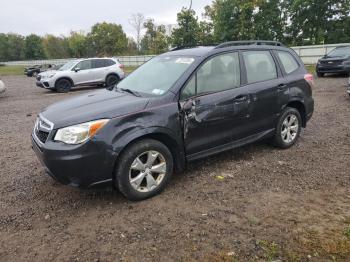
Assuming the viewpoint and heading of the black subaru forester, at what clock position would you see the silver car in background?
The silver car in background is roughly at 4 o'clock from the black subaru forester.

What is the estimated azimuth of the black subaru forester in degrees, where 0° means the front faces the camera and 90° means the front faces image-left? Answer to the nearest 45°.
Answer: approximately 45°

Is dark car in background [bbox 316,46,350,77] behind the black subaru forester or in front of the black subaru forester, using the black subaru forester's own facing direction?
behind

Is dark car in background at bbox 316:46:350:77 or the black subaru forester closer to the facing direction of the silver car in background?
the black subaru forester

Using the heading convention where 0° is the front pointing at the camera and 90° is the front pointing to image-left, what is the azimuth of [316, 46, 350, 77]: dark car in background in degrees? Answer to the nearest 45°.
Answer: approximately 45°

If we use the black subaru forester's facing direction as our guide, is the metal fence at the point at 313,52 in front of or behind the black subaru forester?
behind

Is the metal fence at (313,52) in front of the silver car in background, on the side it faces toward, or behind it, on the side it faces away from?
behind

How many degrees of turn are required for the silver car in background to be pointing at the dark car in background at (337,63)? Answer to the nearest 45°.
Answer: approximately 135° to its left

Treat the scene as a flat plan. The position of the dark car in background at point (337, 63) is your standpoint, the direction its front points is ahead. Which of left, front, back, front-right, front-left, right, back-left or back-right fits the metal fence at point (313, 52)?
back-right

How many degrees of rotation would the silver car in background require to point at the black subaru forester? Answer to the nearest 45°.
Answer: approximately 45° to its left

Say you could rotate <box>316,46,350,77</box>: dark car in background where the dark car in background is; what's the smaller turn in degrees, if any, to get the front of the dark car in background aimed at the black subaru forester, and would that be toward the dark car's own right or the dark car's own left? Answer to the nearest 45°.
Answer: approximately 45° to the dark car's own left
